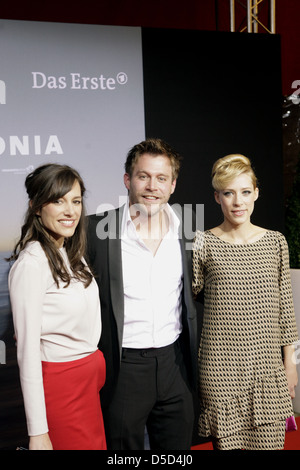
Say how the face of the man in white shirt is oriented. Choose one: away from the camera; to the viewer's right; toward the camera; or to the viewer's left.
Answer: toward the camera

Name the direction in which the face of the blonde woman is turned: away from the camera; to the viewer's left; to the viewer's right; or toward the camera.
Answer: toward the camera

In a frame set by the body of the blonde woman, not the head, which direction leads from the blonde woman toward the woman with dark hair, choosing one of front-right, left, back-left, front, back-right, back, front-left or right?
front-right

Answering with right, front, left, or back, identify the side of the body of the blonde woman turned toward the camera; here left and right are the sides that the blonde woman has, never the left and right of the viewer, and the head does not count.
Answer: front

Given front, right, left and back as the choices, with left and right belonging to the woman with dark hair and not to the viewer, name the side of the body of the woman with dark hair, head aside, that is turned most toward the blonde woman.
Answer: left

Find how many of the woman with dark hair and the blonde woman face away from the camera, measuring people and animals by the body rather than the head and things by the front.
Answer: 0

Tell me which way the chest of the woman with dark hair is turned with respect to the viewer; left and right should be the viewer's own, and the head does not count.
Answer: facing the viewer and to the right of the viewer
